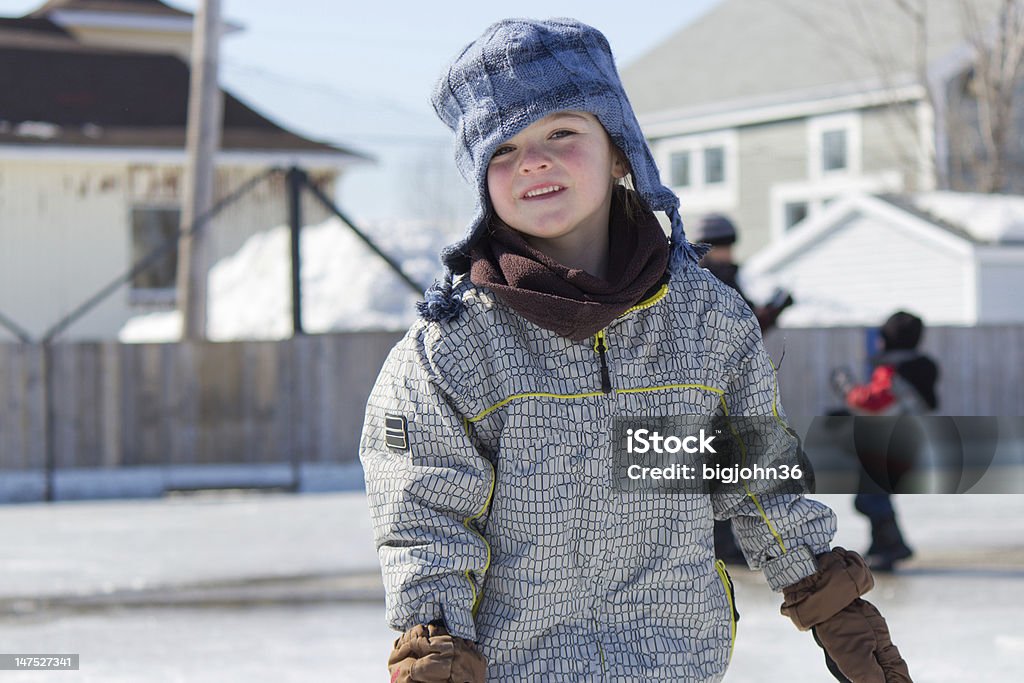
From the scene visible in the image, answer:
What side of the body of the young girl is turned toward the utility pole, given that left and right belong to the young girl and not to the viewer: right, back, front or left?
back

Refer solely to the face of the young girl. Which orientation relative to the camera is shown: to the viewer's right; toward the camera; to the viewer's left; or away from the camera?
toward the camera

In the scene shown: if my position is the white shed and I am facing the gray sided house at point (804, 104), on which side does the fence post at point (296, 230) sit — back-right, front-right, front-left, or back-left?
back-left

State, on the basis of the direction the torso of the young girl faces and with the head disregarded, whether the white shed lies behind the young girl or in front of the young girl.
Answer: behind

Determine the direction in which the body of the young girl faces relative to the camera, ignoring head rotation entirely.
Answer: toward the camera

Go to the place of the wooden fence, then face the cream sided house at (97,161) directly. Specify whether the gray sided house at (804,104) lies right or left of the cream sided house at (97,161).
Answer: right

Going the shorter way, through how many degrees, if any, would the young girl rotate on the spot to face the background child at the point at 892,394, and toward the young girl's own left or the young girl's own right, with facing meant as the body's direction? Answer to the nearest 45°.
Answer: approximately 180°

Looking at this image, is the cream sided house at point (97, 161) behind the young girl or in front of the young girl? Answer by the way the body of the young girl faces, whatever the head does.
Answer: behind

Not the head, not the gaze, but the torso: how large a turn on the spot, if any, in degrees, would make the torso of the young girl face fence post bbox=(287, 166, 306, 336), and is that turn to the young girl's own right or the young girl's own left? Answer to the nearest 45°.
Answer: approximately 180°

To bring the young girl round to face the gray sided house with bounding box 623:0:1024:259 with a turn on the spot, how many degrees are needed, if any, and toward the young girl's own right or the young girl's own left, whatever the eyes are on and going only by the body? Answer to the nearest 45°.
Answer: approximately 180°
